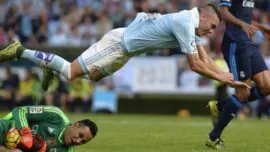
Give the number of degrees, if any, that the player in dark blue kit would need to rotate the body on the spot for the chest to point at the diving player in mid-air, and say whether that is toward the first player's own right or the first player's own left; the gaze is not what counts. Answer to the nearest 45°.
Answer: approximately 90° to the first player's own right

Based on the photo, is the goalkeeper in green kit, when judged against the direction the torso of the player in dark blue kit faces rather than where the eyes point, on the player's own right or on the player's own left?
on the player's own right
